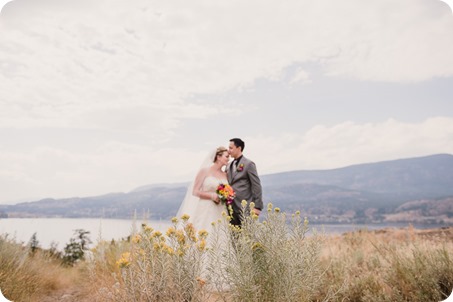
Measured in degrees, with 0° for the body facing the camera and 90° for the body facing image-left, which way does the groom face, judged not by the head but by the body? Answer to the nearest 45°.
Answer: approximately 45°

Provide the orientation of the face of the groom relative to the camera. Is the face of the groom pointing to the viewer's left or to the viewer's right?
to the viewer's left

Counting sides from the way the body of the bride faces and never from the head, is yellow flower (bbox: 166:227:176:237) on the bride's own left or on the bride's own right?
on the bride's own right

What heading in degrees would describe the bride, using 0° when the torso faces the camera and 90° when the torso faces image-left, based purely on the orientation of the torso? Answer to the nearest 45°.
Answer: approximately 315°

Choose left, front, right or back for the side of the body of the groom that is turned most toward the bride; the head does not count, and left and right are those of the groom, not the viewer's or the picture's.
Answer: front

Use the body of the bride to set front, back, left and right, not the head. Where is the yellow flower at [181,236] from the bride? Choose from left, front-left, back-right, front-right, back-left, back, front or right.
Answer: front-right

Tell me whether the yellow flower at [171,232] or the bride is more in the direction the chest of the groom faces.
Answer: the yellow flower

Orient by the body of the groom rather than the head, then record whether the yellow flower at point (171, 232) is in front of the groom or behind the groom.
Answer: in front

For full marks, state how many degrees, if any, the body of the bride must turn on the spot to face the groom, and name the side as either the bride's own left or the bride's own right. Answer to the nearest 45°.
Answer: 0° — they already face them

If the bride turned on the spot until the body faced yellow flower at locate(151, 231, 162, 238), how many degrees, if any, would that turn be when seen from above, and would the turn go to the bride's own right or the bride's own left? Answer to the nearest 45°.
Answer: approximately 45° to the bride's own right
